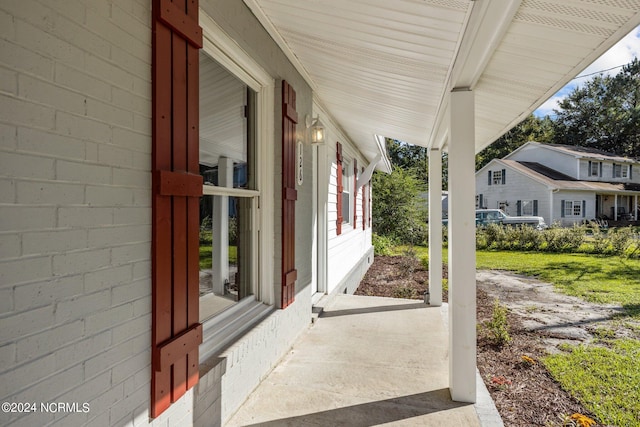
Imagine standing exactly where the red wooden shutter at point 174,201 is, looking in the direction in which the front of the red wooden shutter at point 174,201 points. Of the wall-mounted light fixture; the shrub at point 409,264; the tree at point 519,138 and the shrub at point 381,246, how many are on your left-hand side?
4

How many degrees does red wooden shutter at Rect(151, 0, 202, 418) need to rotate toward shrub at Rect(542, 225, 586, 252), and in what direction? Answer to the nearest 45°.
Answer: approximately 90° to its left

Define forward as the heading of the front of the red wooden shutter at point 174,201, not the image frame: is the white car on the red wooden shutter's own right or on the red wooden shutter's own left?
on the red wooden shutter's own left

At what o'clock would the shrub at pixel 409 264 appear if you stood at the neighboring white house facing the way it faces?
The shrub is roughly at 2 o'clock from the neighboring white house.

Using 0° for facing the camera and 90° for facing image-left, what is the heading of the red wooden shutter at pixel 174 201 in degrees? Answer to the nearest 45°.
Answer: approximately 315°
